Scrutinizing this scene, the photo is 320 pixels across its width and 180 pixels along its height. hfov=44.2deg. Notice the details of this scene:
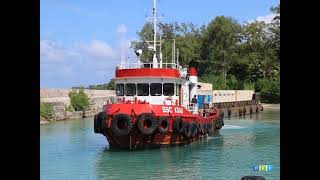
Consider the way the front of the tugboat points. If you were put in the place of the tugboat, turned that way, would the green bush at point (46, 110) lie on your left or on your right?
on your right

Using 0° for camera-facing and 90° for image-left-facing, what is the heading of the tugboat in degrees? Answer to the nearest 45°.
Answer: approximately 45°
